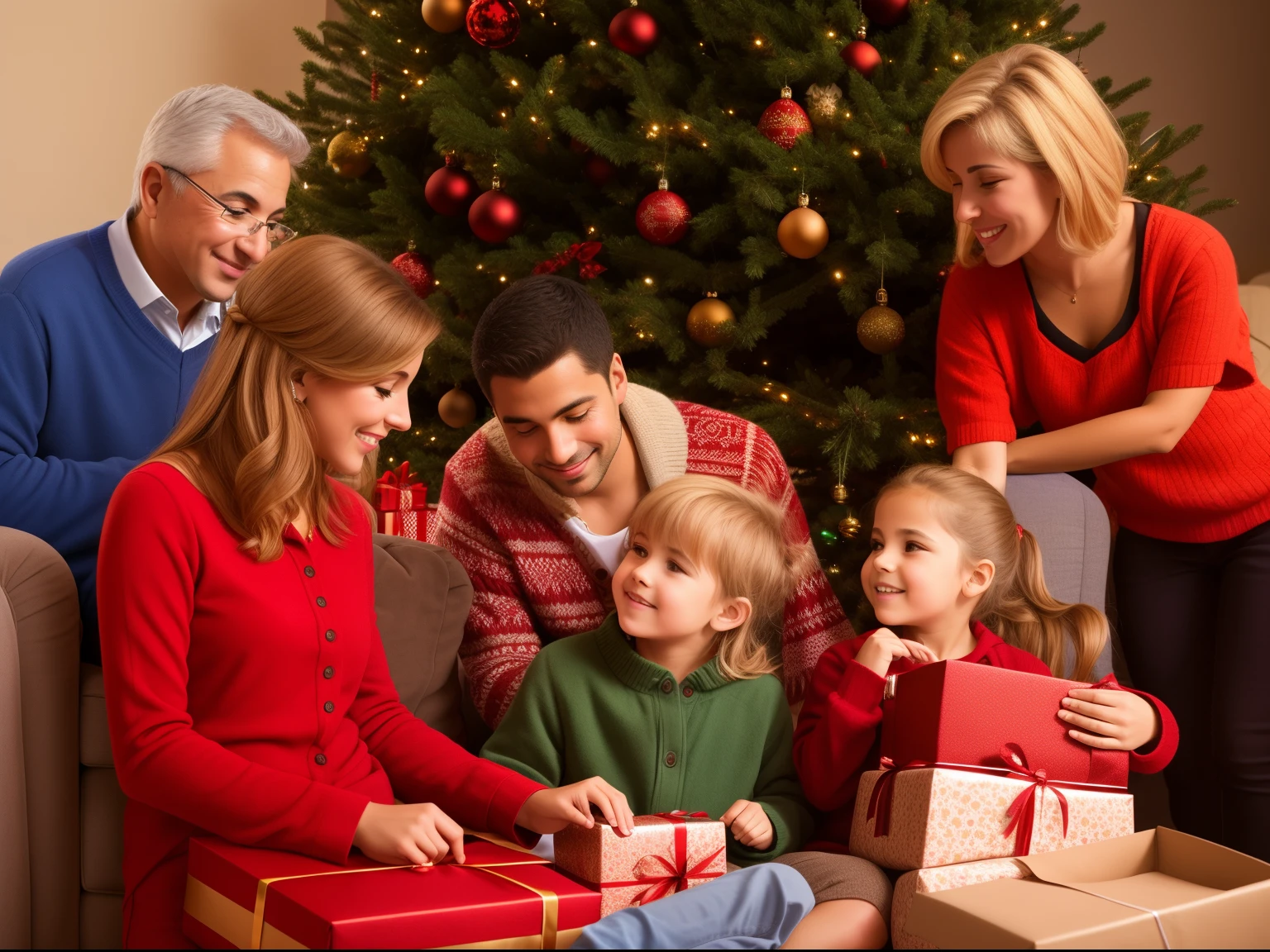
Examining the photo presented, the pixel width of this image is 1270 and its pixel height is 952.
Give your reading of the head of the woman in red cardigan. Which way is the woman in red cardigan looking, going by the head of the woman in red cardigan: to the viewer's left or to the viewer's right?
to the viewer's right

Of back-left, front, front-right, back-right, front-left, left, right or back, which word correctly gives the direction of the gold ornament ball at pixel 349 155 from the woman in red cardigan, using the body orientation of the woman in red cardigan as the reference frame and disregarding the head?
back-left

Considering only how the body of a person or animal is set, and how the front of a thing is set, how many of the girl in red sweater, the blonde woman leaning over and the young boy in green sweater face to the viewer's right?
0

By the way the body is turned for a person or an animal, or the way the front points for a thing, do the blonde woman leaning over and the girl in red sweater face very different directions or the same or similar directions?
same or similar directions

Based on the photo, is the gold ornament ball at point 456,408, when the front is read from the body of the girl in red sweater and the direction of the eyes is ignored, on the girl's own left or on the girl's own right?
on the girl's own right

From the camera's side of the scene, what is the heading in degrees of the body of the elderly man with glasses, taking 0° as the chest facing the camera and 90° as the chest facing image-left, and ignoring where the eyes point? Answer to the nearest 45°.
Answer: approximately 315°

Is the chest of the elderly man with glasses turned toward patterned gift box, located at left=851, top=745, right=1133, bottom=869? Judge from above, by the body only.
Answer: yes

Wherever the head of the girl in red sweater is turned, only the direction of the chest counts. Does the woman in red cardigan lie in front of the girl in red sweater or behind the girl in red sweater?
in front

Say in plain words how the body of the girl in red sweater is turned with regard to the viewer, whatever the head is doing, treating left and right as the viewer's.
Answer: facing the viewer and to the left of the viewer

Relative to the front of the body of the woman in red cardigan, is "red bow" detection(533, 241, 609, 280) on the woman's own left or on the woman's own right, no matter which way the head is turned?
on the woman's own left

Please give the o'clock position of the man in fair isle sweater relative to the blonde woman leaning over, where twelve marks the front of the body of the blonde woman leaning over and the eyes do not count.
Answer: The man in fair isle sweater is roughly at 1 o'clock from the blonde woman leaning over.

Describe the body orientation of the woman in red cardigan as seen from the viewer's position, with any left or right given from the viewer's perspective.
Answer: facing the viewer and to the right of the viewer

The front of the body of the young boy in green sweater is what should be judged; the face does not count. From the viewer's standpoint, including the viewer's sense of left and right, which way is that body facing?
facing the viewer
